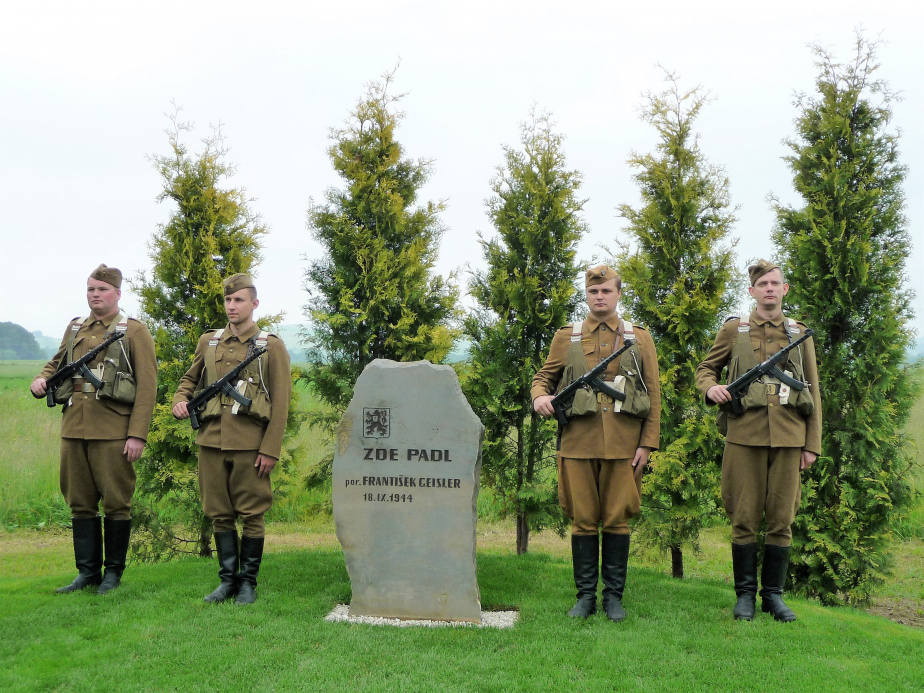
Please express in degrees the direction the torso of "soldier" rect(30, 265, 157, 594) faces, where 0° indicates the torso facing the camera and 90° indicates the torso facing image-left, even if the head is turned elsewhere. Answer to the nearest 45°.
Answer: approximately 45°

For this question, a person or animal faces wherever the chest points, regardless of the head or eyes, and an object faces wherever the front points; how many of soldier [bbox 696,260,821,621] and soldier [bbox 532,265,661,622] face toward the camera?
2

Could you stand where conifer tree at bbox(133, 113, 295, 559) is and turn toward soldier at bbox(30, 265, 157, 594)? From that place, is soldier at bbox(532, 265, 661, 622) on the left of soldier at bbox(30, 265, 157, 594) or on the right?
left

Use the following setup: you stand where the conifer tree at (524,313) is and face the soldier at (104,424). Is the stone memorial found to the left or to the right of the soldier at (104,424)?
left

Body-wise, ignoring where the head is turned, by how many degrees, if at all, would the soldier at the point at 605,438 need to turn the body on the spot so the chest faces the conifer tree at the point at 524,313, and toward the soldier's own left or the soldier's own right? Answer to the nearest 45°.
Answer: approximately 180°

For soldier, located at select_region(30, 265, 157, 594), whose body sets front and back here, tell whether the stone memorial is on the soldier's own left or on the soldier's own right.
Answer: on the soldier's own left
